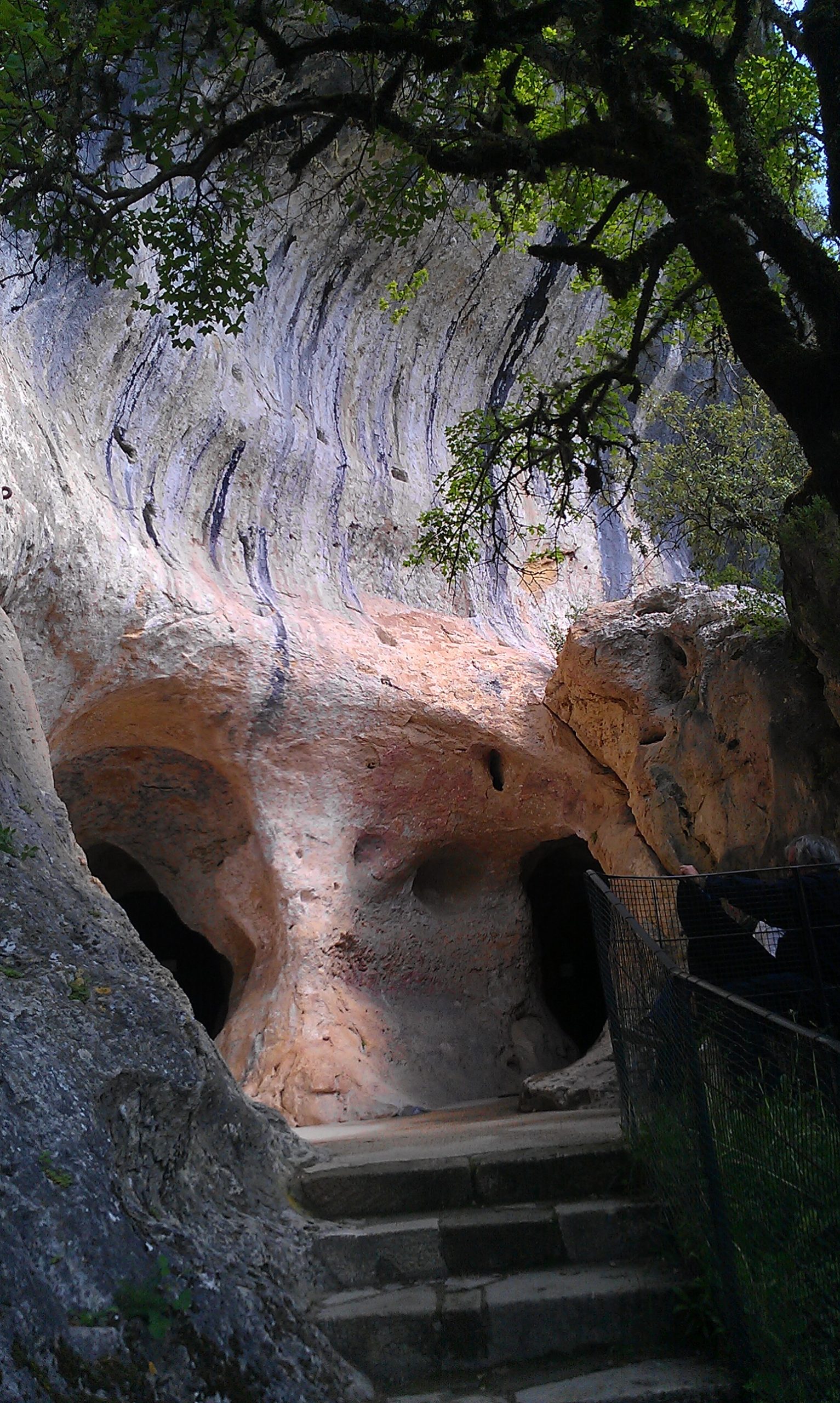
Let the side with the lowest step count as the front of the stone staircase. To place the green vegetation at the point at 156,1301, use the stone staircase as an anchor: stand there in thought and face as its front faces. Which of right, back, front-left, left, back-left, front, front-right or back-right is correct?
front-right

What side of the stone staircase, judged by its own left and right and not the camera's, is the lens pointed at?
front

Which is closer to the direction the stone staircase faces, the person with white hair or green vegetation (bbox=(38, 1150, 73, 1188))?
the green vegetation

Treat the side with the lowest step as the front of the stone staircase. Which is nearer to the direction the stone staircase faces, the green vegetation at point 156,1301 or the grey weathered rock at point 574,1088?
the green vegetation

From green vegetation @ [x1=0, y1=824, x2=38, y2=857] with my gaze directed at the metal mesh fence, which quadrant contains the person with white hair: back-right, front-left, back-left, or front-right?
front-left

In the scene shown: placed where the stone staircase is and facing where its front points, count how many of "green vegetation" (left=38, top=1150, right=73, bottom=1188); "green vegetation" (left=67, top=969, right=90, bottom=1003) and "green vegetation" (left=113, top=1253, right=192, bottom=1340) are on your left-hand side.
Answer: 0

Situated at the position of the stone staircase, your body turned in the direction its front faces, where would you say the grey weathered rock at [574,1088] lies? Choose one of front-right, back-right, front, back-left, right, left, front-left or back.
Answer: back

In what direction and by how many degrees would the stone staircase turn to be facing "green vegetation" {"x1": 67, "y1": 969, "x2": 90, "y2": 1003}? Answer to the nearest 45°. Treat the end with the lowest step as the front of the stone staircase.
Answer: approximately 90° to its right
